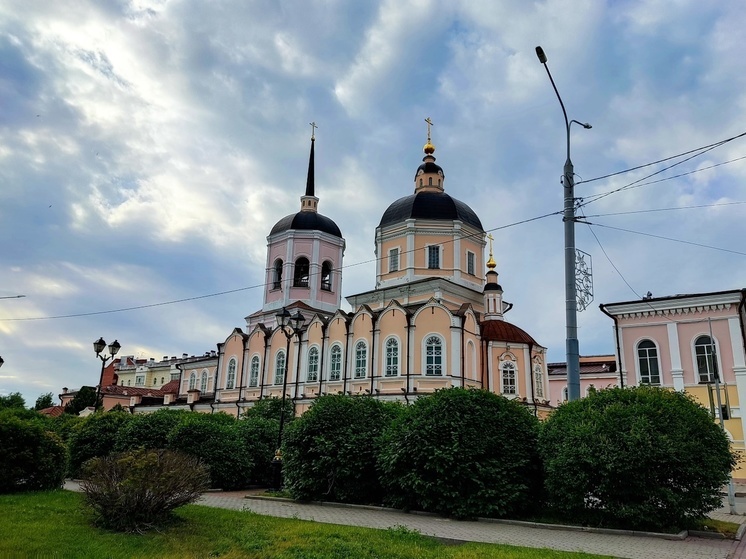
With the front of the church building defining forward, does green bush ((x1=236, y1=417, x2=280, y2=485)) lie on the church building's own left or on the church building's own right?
on the church building's own left

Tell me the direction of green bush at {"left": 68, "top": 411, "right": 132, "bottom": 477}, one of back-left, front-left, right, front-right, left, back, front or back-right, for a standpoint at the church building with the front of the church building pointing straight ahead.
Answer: left

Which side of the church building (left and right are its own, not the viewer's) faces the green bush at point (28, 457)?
left

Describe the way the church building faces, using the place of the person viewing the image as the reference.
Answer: facing away from the viewer and to the left of the viewer

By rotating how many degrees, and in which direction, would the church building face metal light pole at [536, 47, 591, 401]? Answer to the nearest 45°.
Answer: approximately 135° to its left

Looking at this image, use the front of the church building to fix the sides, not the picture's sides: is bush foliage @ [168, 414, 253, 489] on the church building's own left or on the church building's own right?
on the church building's own left

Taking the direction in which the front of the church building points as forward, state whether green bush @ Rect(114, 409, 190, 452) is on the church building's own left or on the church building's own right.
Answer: on the church building's own left

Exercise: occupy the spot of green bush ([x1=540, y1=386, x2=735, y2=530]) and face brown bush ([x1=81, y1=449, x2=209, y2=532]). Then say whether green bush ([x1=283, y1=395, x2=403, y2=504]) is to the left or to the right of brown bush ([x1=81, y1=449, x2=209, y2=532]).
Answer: right
